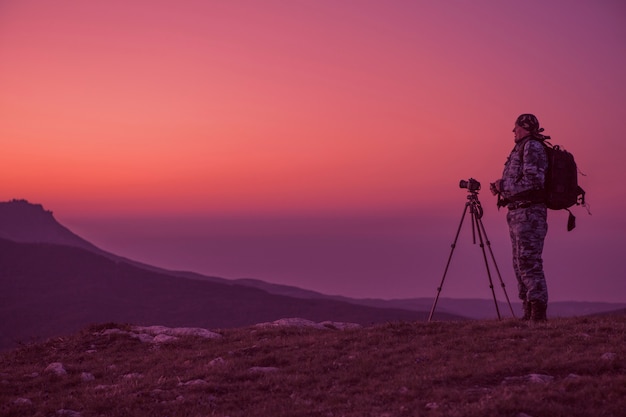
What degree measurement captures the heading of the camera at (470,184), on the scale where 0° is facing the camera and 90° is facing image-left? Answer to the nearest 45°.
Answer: approximately 90°

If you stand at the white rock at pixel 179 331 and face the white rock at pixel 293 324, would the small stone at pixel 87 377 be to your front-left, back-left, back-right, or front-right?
back-right

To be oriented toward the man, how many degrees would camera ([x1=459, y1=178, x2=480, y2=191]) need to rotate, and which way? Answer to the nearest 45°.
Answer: approximately 135° to its left

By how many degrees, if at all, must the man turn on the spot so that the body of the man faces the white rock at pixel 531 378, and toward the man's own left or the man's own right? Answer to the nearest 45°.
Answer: approximately 90° to the man's own left

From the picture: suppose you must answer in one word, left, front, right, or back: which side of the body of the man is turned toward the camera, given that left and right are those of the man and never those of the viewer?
left

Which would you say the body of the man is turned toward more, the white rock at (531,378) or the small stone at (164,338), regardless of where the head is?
the small stone

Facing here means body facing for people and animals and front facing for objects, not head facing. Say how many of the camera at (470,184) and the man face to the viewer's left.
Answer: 2

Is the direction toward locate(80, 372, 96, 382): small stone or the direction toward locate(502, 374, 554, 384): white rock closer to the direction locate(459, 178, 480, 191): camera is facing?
the small stone

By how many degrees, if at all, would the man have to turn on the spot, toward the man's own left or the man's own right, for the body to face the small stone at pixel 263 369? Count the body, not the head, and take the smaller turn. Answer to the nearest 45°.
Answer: approximately 45° to the man's own left

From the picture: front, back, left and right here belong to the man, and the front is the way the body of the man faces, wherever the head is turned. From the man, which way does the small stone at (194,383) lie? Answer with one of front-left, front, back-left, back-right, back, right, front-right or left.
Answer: front-left

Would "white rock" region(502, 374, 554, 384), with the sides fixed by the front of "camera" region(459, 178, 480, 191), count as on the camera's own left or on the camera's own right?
on the camera's own left

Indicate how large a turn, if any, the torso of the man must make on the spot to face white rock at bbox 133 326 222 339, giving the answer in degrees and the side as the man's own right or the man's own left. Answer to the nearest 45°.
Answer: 0° — they already face it

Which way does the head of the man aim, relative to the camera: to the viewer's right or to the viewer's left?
to the viewer's left
